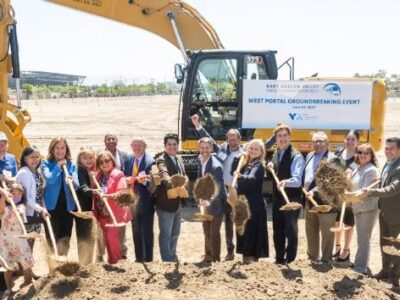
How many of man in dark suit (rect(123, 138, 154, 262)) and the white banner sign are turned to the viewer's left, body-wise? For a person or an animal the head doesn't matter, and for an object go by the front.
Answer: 0

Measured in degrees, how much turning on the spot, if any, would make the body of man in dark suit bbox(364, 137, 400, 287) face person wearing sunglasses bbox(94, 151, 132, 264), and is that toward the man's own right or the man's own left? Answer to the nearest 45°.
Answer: approximately 45° to the man's own right

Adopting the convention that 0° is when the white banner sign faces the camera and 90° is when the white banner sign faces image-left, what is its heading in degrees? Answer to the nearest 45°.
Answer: approximately 0°

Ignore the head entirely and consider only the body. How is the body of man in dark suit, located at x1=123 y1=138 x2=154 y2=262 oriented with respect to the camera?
toward the camera

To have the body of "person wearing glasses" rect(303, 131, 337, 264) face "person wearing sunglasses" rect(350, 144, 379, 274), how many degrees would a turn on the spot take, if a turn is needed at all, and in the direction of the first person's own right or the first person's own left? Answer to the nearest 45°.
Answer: approximately 90° to the first person's own left

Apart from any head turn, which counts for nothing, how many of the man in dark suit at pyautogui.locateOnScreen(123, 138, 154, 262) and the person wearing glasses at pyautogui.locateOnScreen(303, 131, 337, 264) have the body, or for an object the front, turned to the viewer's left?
0

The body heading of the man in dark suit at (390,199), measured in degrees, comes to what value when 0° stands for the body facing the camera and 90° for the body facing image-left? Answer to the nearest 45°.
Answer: approximately 45°

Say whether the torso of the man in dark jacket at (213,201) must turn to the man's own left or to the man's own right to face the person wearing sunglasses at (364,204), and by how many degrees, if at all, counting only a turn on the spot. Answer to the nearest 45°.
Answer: approximately 135° to the man's own left
